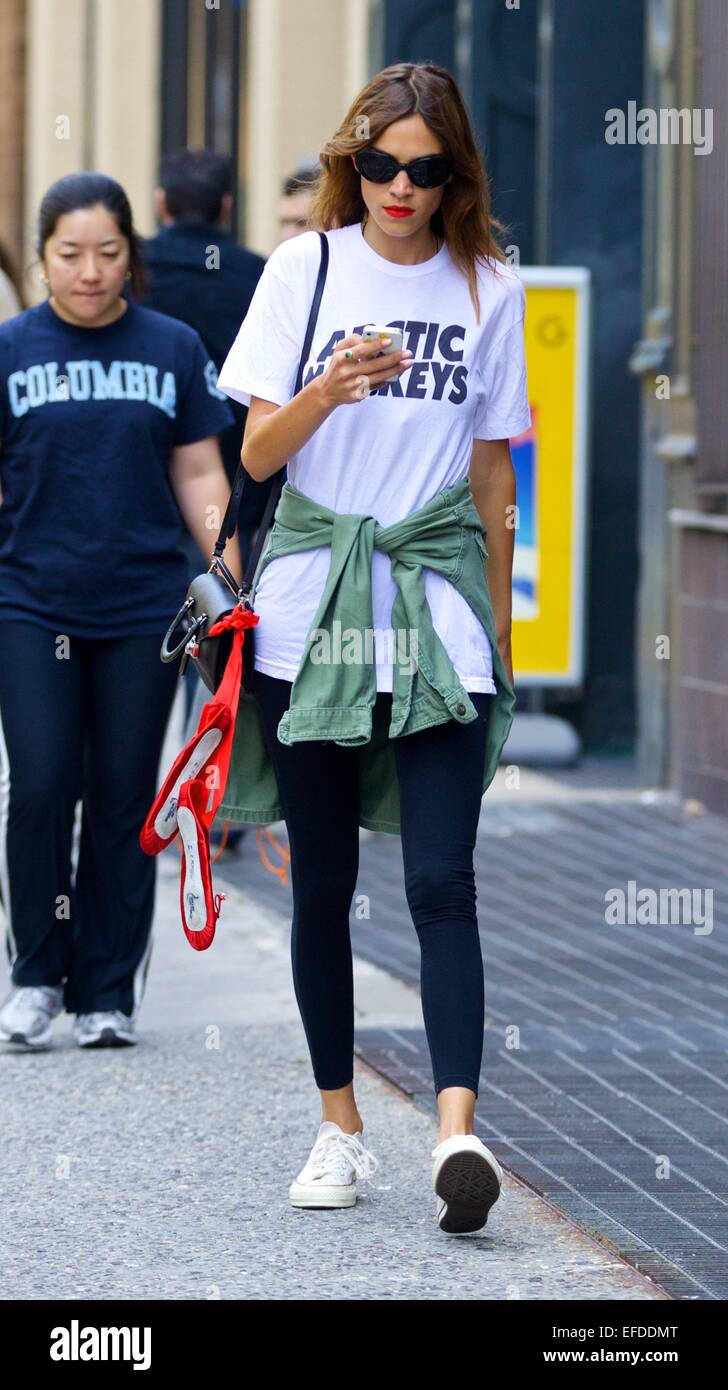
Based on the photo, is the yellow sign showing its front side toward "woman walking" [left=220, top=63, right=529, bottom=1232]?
yes

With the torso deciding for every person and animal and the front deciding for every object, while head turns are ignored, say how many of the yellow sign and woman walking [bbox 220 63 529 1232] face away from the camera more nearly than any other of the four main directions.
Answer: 0

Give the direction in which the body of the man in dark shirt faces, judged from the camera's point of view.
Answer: away from the camera

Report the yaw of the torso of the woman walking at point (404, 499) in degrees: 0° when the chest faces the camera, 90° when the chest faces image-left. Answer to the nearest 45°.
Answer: approximately 0°

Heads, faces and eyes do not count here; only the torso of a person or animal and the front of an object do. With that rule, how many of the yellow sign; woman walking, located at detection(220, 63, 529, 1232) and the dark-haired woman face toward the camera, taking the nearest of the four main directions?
3

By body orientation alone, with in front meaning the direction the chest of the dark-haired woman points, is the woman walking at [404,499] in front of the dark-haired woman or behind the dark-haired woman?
in front

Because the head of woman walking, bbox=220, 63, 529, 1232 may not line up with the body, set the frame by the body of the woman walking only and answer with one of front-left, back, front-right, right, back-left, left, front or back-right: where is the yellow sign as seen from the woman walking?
back

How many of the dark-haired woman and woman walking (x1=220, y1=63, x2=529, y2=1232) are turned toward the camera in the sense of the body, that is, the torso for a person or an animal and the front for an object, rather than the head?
2

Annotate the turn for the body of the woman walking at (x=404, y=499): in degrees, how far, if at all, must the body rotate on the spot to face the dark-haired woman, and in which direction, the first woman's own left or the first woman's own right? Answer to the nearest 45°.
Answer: approximately 135° to the first woman's own right

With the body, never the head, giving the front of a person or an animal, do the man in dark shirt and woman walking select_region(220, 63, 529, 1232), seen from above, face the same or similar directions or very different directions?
very different directions

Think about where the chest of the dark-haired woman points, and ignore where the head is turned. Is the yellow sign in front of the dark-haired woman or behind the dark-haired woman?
behind
